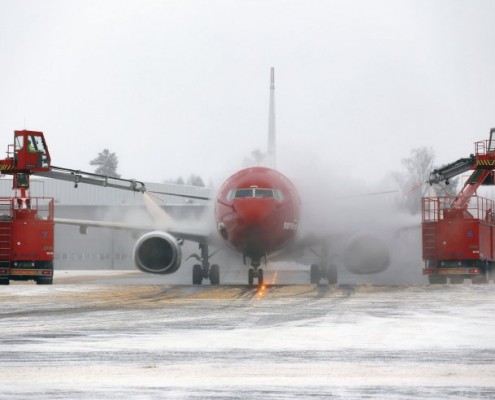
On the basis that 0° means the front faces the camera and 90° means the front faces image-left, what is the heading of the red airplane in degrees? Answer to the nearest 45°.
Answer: approximately 0°

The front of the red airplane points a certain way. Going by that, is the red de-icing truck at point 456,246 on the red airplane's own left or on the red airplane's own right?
on the red airplane's own left
